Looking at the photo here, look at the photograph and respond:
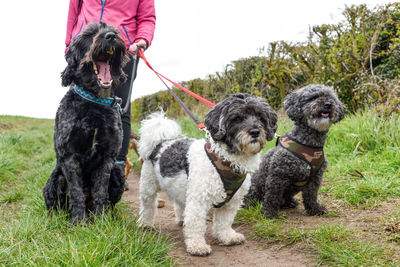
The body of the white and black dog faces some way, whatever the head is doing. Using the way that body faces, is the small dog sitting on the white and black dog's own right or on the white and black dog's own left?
on the white and black dog's own left

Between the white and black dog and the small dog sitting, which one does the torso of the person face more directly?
the white and black dog

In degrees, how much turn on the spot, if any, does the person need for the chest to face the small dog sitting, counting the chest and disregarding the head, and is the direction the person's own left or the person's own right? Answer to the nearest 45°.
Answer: approximately 90° to the person's own left

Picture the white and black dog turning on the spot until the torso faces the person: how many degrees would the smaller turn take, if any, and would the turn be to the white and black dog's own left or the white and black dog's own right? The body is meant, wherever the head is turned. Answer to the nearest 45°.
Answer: approximately 180°

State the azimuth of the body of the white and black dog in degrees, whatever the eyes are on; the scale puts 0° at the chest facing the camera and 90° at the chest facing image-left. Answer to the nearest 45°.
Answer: approximately 315°
